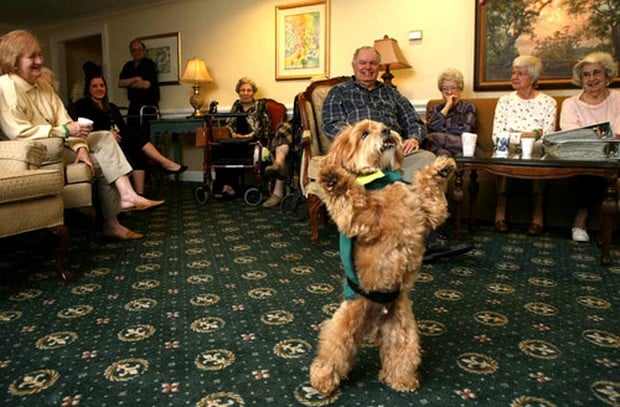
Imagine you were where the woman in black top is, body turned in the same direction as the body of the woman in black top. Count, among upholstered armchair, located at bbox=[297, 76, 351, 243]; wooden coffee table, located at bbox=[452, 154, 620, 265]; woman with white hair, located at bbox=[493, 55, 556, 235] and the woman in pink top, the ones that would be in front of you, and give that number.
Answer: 4

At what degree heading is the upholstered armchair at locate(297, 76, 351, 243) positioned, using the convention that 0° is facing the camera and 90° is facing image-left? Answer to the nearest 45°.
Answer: approximately 315°

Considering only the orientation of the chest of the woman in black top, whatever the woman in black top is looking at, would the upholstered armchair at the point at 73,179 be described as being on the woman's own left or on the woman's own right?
on the woman's own right

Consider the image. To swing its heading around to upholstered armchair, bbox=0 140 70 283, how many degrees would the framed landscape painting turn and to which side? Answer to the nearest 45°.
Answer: approximately 45° to its right

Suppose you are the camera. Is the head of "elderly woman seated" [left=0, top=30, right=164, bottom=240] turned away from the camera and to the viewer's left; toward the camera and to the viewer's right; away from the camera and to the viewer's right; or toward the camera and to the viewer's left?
toward the camera and to the viewer's right

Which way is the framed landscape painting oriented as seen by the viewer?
toward the camera

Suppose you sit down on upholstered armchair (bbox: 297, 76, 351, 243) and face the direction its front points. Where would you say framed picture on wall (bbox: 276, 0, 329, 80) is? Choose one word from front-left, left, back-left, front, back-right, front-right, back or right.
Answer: back-left

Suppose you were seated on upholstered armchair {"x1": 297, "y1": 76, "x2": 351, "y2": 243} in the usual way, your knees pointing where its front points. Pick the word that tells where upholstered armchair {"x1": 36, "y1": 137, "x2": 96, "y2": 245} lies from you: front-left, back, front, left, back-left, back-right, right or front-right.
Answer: right

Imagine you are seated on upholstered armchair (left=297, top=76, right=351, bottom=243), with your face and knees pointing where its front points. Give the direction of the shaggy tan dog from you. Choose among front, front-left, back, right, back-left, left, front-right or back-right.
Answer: front-right
